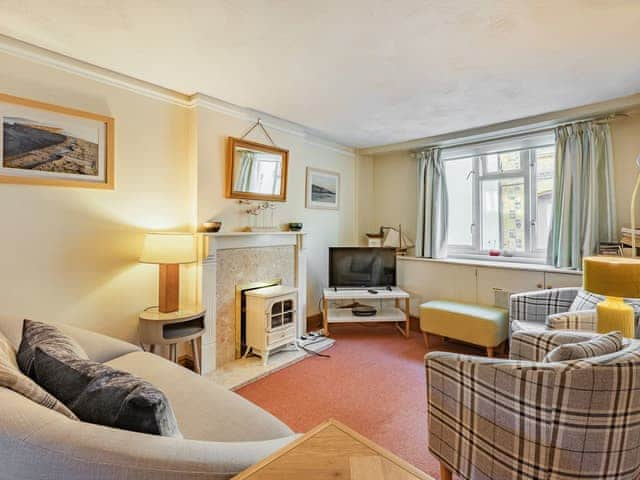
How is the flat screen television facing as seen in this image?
toward the camera

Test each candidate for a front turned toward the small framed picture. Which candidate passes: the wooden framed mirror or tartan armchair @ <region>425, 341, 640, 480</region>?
the tartan armchair

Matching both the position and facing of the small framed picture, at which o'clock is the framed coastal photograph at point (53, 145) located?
The framed coastal photograph is roughly at 3 o'clock from the small framed picture.

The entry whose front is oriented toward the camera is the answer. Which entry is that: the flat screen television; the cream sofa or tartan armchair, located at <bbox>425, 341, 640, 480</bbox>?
the flat screen television

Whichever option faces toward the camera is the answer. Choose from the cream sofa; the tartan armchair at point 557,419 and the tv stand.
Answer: the tv stand

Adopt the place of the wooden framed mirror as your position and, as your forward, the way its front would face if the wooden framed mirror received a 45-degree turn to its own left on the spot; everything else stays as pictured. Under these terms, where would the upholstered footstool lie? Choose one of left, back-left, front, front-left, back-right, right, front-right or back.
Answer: front

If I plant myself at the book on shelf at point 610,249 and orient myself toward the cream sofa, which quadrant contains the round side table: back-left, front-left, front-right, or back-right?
front-right

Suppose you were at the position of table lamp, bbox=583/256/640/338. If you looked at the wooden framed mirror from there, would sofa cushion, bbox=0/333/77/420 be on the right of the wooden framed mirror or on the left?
left

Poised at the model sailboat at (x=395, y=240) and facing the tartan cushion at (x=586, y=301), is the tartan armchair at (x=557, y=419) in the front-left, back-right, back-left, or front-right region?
front-right

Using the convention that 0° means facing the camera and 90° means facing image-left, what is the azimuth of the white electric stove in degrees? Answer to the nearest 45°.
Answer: approximately 315°

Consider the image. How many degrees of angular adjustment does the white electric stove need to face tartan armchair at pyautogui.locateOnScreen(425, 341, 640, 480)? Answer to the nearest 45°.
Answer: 0° — it already faces it

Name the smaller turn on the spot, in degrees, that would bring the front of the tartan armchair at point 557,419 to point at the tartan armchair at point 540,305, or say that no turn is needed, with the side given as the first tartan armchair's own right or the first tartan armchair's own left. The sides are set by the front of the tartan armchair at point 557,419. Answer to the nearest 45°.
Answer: approximately 45° to the first tartan armchair's own right

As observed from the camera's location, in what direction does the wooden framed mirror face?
facing the viewer and to the right of the viewer

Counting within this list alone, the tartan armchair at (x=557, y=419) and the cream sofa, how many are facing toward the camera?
0

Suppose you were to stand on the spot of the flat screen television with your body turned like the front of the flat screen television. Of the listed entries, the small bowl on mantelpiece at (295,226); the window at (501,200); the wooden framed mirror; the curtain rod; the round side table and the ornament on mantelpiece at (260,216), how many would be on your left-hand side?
2

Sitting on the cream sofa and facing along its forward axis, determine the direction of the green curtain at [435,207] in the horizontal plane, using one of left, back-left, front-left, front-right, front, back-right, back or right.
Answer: front

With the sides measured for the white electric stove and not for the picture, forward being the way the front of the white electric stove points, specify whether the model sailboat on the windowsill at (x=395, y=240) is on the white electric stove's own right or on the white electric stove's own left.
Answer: on the white electric stove's own left

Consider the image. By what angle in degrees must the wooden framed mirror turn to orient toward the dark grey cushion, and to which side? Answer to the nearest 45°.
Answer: approximately 45° to its right
